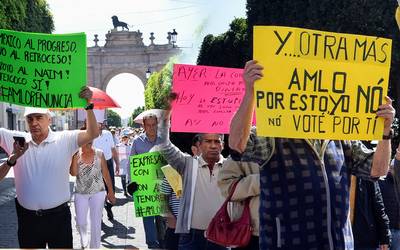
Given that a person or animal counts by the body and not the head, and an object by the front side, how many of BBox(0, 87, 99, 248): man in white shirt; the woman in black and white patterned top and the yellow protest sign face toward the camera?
3

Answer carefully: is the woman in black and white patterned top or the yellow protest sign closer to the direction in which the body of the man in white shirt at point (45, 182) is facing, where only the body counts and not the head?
the yellow protest sign

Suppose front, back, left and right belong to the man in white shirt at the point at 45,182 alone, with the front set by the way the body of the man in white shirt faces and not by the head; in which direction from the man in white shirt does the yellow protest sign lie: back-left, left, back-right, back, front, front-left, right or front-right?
front-left

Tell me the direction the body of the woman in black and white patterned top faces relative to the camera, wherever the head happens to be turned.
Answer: toward the camera

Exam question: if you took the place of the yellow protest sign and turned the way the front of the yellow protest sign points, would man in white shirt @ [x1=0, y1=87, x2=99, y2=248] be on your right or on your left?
on your right

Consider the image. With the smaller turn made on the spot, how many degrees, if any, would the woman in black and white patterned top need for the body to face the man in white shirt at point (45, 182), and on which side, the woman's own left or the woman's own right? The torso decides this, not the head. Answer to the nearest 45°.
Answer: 0° — they already face them

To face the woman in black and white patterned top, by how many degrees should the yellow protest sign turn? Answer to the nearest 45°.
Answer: approximately 135° to its right

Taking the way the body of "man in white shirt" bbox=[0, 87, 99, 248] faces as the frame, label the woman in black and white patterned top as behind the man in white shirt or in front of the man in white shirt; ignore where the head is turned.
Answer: behind

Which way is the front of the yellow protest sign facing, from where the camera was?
facing the viewer

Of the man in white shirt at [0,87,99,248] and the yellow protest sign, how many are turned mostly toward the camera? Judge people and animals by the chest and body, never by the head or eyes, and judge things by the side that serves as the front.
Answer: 2
